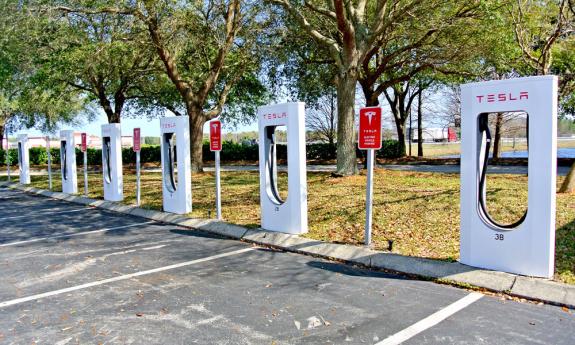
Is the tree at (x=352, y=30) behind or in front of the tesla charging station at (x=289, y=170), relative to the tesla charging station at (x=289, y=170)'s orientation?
behind

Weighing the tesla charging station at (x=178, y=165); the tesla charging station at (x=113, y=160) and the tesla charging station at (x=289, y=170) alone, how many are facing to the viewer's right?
0

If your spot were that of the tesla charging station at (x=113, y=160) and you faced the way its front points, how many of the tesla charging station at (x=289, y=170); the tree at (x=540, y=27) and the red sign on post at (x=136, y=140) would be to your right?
0

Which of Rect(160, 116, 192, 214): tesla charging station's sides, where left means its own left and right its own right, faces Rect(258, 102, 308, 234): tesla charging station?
left

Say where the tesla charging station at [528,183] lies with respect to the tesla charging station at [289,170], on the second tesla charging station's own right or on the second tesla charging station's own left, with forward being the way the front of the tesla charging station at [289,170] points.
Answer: on the second tesla charging station's own left

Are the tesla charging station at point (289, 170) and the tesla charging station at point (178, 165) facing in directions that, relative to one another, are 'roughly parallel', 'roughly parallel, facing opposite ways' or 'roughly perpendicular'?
roughly parallel

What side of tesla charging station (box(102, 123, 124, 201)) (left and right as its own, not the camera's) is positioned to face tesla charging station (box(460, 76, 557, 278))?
left

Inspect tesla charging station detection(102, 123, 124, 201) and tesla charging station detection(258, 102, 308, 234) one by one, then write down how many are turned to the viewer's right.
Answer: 0

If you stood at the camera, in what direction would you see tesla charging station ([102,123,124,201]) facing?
facing the viewer and to the left of the viewer

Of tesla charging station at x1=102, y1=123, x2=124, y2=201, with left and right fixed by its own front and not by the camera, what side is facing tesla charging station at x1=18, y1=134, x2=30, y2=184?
right

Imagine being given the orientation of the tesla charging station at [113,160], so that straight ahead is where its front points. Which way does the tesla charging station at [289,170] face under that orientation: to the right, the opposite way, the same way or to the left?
the same way

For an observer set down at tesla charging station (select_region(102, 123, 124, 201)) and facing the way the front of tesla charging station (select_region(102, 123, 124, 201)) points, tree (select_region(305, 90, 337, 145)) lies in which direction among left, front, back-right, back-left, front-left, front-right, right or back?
back
